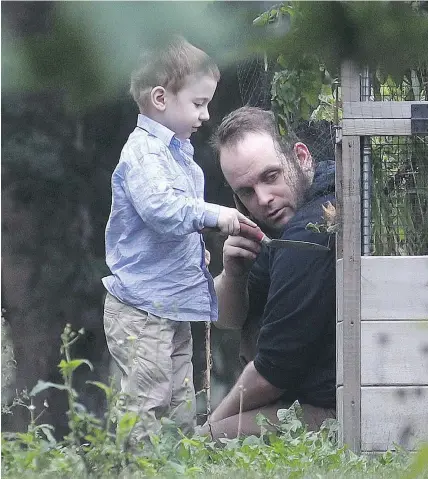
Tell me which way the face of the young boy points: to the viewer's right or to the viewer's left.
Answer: to the viewer's right

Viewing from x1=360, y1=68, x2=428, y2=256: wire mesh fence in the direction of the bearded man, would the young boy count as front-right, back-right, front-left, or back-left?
front-left

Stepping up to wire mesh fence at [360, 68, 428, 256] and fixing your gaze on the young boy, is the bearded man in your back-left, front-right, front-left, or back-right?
front-right

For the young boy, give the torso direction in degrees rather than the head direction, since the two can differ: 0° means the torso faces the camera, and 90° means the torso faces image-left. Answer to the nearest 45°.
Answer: approximately 270°

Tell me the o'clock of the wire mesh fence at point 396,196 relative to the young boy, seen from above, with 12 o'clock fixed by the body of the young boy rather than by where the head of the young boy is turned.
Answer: The wire mesh fence is roughly at 1 o'clock from the young boy.

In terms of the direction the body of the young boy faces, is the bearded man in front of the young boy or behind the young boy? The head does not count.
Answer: in front

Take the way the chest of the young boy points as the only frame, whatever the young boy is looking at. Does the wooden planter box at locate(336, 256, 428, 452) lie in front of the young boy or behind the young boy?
in front

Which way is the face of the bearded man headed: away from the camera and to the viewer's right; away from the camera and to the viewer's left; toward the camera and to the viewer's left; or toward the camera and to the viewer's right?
toward the camera and to the viewer's left
